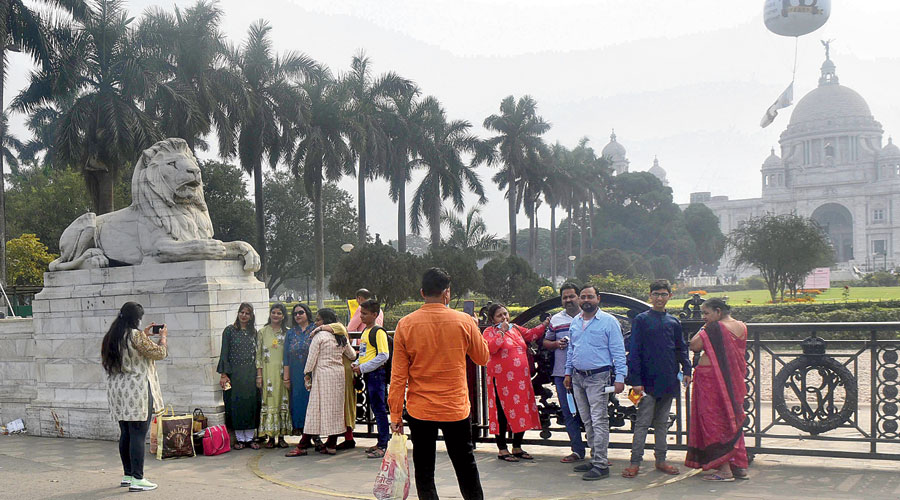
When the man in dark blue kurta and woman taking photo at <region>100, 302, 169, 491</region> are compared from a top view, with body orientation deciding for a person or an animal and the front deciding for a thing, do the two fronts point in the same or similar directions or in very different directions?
very different directions

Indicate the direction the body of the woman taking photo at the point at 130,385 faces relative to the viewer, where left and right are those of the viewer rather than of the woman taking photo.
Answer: facing away from the viewer and to the right of the viewer

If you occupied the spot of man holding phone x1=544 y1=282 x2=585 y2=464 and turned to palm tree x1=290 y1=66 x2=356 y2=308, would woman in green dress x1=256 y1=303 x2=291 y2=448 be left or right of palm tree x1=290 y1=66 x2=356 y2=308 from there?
left

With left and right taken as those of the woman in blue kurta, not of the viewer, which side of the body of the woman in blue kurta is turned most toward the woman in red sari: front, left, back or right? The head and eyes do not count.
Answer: left

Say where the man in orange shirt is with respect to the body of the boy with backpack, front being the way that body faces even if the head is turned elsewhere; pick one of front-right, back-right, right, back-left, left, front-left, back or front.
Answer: left

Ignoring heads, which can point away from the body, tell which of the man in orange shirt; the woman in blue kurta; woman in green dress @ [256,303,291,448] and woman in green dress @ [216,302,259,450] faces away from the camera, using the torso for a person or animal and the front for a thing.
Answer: the man in orange shirt

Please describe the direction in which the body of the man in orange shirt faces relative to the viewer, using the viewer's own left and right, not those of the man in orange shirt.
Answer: facing away from the viewer

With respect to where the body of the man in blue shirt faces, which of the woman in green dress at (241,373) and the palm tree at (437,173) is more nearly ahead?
the woman in green dress

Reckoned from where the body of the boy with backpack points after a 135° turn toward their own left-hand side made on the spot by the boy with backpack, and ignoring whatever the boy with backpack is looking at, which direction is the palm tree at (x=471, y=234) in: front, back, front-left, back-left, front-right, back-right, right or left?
back-left
